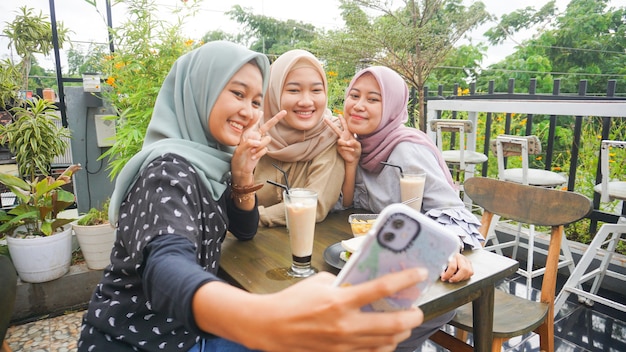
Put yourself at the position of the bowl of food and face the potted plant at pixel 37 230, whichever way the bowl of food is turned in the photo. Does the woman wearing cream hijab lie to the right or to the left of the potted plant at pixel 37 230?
right

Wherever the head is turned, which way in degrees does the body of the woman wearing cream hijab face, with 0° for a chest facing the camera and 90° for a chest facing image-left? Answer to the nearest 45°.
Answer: approximately 0°

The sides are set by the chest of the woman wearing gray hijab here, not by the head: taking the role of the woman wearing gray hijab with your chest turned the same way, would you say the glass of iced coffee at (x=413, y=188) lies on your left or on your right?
on your left

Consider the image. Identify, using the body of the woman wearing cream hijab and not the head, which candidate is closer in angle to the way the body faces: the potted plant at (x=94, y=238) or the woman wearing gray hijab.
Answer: the woman wearing gray hijab

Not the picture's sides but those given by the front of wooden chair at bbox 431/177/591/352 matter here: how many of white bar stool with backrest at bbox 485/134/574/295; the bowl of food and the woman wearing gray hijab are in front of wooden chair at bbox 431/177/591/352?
2

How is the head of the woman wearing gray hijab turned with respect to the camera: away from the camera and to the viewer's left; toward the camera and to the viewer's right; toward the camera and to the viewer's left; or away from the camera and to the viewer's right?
toward the camera and to the viewer's right

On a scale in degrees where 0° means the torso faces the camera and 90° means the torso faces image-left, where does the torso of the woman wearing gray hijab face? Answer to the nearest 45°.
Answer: approximately 315°

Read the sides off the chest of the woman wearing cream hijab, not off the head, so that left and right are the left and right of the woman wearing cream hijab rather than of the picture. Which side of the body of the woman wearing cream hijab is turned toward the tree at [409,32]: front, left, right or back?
back
